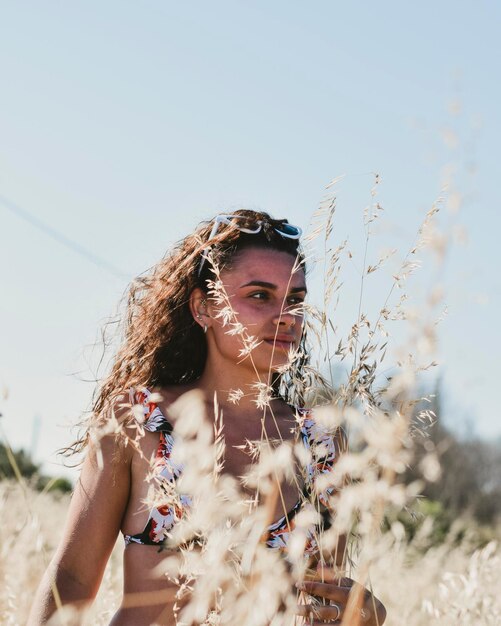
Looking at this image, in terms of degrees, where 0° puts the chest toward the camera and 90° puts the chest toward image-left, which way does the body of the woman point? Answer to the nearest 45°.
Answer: approximately 315°
